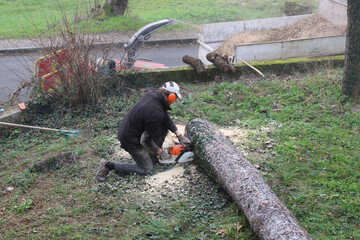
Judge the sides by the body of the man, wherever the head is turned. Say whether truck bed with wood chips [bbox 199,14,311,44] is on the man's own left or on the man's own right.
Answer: on the man's own left

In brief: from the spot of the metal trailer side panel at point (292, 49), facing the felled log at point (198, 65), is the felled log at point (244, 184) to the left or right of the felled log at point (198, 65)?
left

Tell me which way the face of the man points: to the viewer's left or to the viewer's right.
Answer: to the viewer's right

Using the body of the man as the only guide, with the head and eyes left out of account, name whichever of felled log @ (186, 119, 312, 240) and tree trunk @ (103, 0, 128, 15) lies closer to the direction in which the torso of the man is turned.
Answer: the felled log

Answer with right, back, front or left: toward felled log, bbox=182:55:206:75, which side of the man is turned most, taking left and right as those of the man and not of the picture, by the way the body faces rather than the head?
left

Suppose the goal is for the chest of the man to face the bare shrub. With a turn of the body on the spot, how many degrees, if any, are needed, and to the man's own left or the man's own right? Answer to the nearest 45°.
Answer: approximately 135° to the man's own left

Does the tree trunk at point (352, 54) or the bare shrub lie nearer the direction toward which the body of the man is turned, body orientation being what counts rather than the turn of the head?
the tree trunk

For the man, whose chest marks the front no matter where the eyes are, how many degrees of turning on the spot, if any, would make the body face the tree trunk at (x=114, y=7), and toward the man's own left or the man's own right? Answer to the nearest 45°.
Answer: approximately 90° to the man's own left

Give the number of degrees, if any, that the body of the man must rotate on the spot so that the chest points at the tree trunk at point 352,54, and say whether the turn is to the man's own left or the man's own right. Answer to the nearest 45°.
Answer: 0° — they already face it

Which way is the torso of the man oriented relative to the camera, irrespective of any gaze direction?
to the viewer's right

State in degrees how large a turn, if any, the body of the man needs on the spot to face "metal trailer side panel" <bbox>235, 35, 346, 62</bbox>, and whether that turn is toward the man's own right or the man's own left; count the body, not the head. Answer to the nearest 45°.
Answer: approximately 45° to the man's own left
